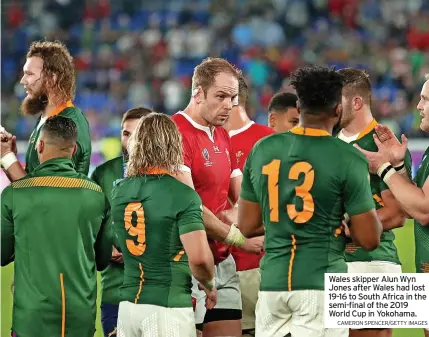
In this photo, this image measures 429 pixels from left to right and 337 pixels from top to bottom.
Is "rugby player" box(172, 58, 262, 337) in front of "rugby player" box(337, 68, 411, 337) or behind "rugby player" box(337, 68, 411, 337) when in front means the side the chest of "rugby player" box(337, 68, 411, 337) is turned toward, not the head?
in front

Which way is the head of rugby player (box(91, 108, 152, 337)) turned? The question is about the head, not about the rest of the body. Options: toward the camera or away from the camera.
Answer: toward the camera

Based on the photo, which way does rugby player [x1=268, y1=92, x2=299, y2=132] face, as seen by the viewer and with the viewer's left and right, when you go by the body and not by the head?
facing the viewer and to the right of the viewer

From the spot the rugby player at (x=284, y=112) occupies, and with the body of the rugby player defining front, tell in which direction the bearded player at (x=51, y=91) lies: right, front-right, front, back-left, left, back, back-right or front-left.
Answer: right

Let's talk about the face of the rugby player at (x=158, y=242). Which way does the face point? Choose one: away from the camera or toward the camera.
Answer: away from the camera

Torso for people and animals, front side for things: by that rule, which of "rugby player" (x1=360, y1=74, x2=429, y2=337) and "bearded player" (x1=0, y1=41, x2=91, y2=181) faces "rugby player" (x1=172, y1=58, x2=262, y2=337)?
"rugby player" (x1=360, y1=74, x2=429, y2=337)

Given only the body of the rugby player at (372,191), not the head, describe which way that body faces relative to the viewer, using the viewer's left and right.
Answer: facing to the left of the viewer

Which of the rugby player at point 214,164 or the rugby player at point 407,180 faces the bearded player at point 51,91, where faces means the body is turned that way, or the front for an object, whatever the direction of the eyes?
the rugby player at point 407,180

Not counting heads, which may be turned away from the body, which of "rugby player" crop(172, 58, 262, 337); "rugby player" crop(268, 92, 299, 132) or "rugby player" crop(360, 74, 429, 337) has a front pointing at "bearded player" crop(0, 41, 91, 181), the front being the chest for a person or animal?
"rugby player" crop(360, 74, 429, 337)

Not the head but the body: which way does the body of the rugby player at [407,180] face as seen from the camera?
to the viewer's left
